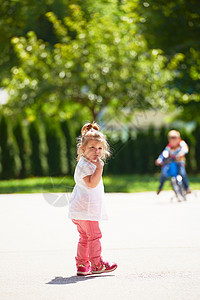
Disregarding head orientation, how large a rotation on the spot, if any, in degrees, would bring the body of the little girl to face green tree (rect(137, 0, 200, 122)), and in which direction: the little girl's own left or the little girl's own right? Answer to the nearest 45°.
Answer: approximately 90° to the little girl's own left
